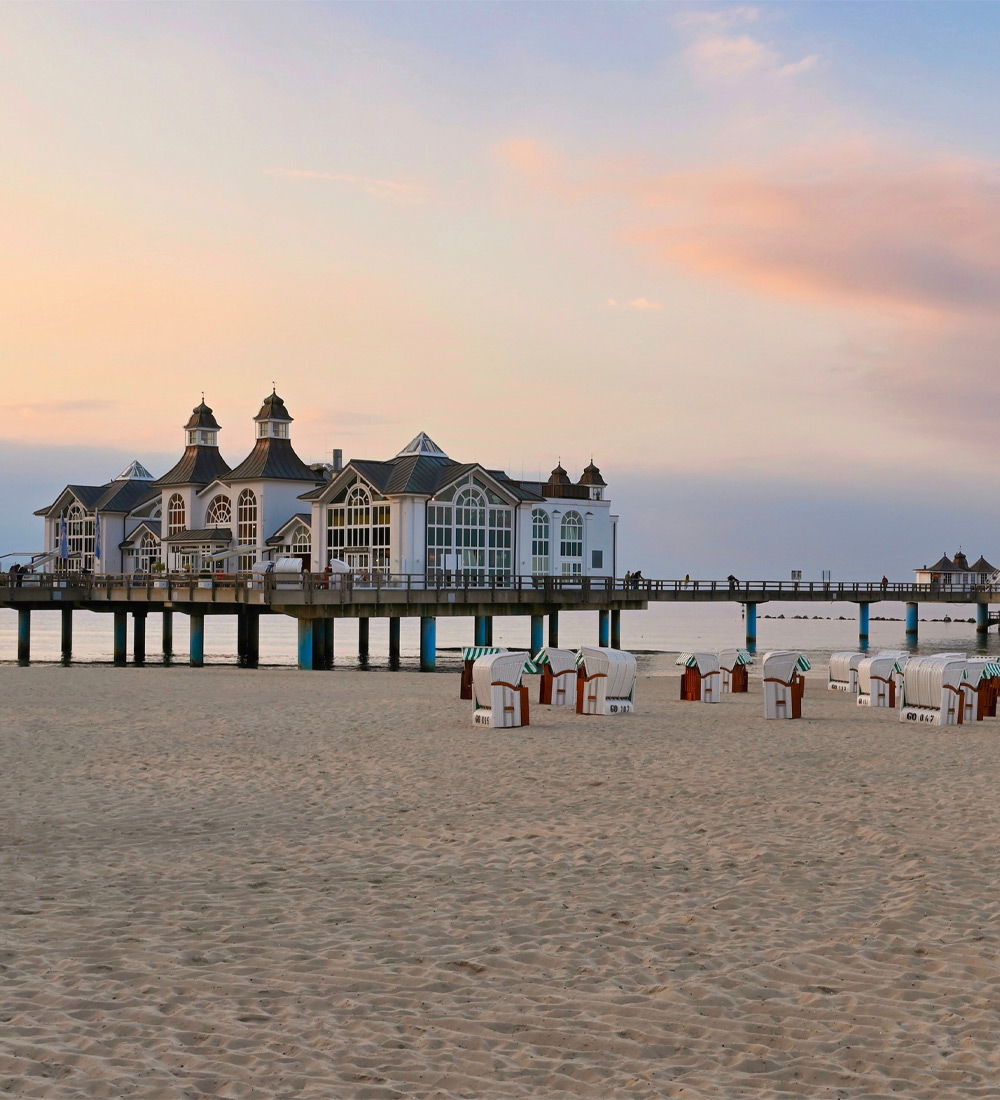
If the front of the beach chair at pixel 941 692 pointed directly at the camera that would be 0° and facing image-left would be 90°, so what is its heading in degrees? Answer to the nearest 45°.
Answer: approximately 225°

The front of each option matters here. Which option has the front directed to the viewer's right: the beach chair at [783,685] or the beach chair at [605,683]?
the beach chair at [783,685]

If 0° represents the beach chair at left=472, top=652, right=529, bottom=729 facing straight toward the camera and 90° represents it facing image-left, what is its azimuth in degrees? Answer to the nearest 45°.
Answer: approximately 225°

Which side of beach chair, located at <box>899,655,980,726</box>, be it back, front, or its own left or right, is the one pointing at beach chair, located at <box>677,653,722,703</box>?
left
